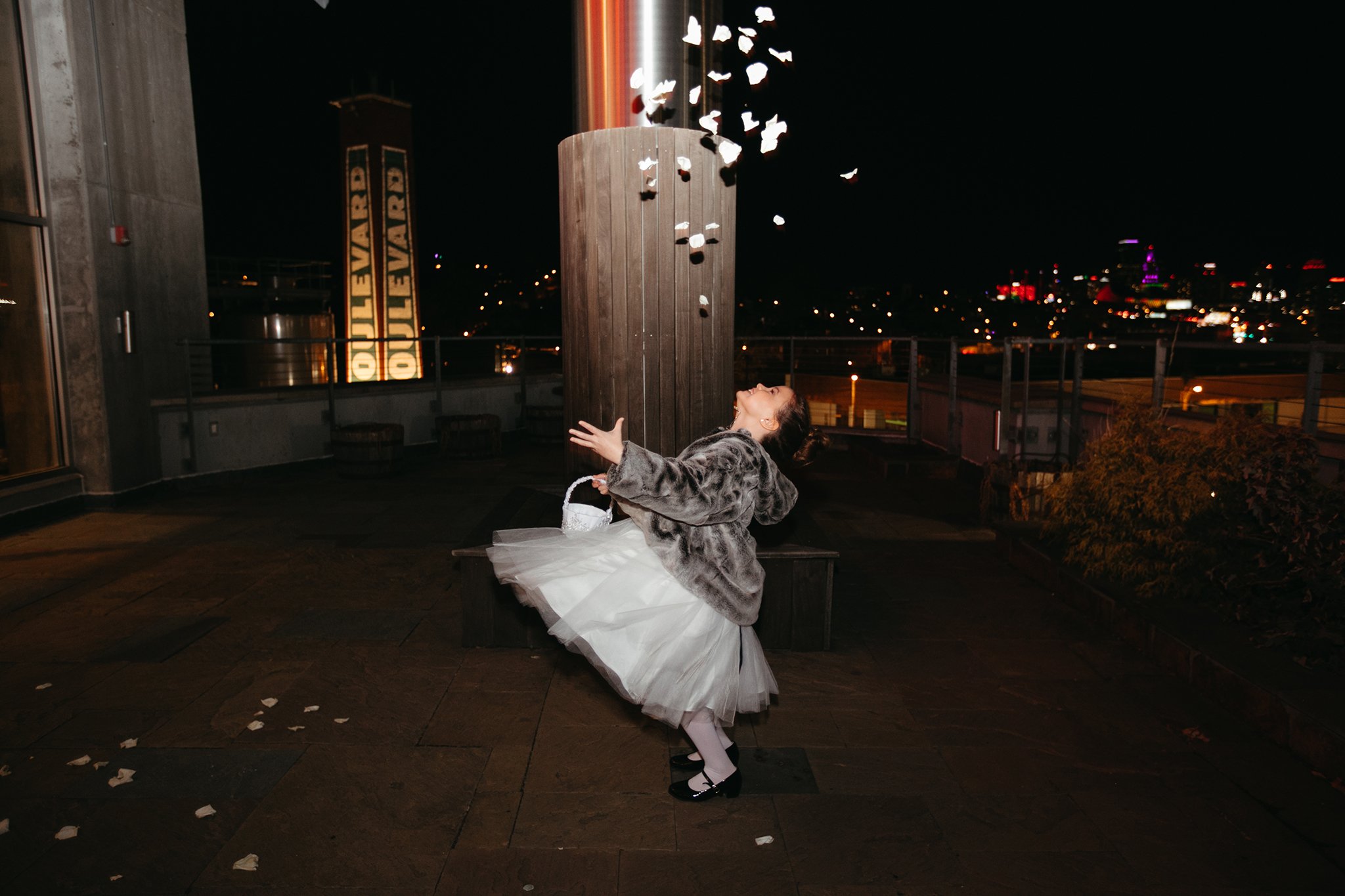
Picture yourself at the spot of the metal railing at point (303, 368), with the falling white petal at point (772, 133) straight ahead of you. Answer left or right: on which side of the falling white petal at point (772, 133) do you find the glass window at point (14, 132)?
right

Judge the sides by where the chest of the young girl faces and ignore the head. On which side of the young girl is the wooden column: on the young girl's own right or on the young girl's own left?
on the young girl's own right

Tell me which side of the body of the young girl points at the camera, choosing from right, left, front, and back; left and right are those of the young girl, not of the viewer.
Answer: left

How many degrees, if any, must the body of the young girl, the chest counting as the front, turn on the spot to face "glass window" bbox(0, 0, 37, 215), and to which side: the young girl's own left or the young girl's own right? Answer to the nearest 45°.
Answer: approximately 45° to the young girl's own right

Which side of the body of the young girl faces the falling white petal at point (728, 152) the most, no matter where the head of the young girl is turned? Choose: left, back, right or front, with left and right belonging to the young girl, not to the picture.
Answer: right

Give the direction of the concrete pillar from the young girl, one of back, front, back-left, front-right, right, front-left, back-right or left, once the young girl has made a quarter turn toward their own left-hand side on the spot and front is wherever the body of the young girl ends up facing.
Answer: back-right

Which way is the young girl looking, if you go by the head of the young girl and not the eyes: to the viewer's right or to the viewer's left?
to the viewer's left

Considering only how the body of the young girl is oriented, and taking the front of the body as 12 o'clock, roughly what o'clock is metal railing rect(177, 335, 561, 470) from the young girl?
The metal railing is roughly at 2 o'clock from the young girl.
